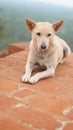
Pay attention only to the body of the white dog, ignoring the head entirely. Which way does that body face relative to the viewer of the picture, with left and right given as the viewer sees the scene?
facing the viewer and to the left of the viewer
